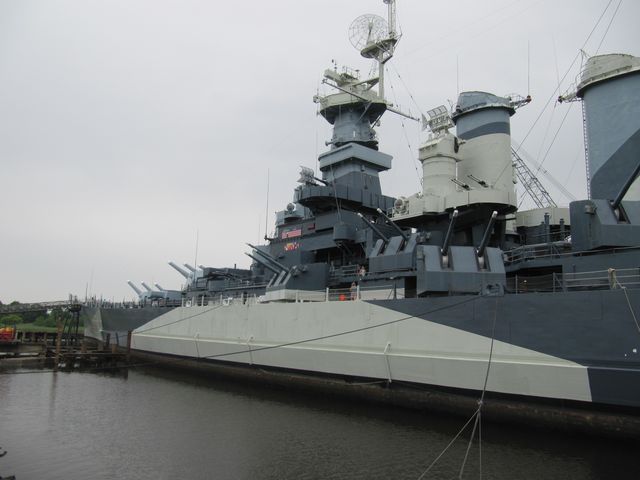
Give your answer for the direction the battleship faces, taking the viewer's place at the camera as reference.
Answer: facing away from the viewer and to the left of the viewer

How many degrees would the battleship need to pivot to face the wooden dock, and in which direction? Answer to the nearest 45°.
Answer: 0° — it already faces it
